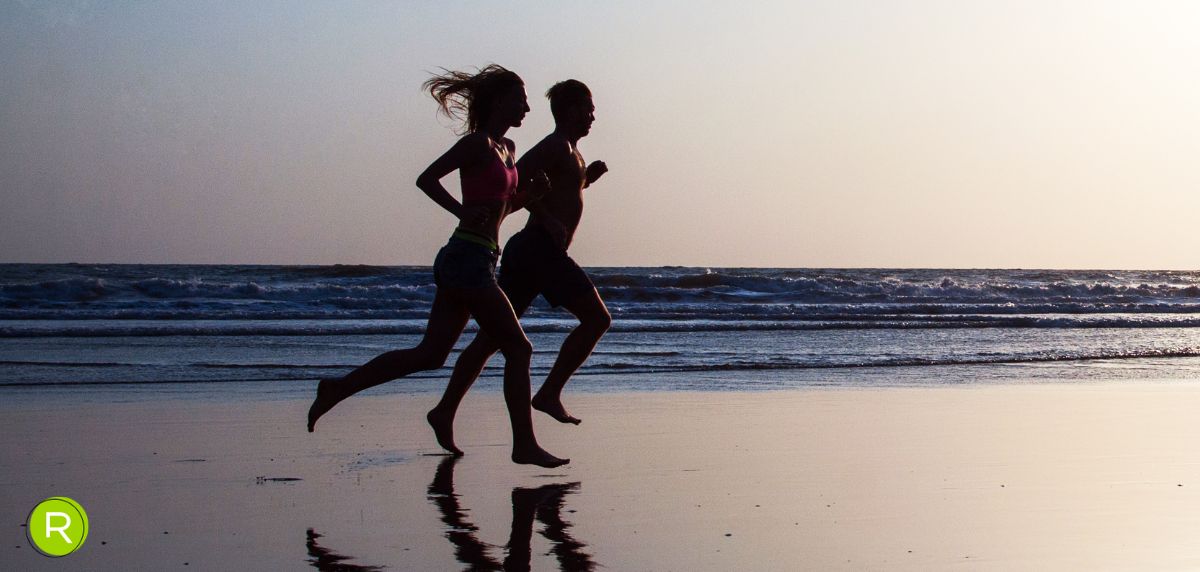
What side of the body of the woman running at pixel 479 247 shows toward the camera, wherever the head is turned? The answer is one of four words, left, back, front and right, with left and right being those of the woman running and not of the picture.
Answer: right

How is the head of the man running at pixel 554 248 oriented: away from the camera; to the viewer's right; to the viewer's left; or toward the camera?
to the viewer's right

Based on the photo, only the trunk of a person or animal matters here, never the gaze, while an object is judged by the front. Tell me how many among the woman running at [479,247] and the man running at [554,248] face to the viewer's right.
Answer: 2

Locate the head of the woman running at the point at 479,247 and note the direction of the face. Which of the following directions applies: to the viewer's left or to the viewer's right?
to the viewer's right

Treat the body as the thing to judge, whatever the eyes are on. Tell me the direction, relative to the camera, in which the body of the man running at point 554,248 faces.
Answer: to the viewer's right
